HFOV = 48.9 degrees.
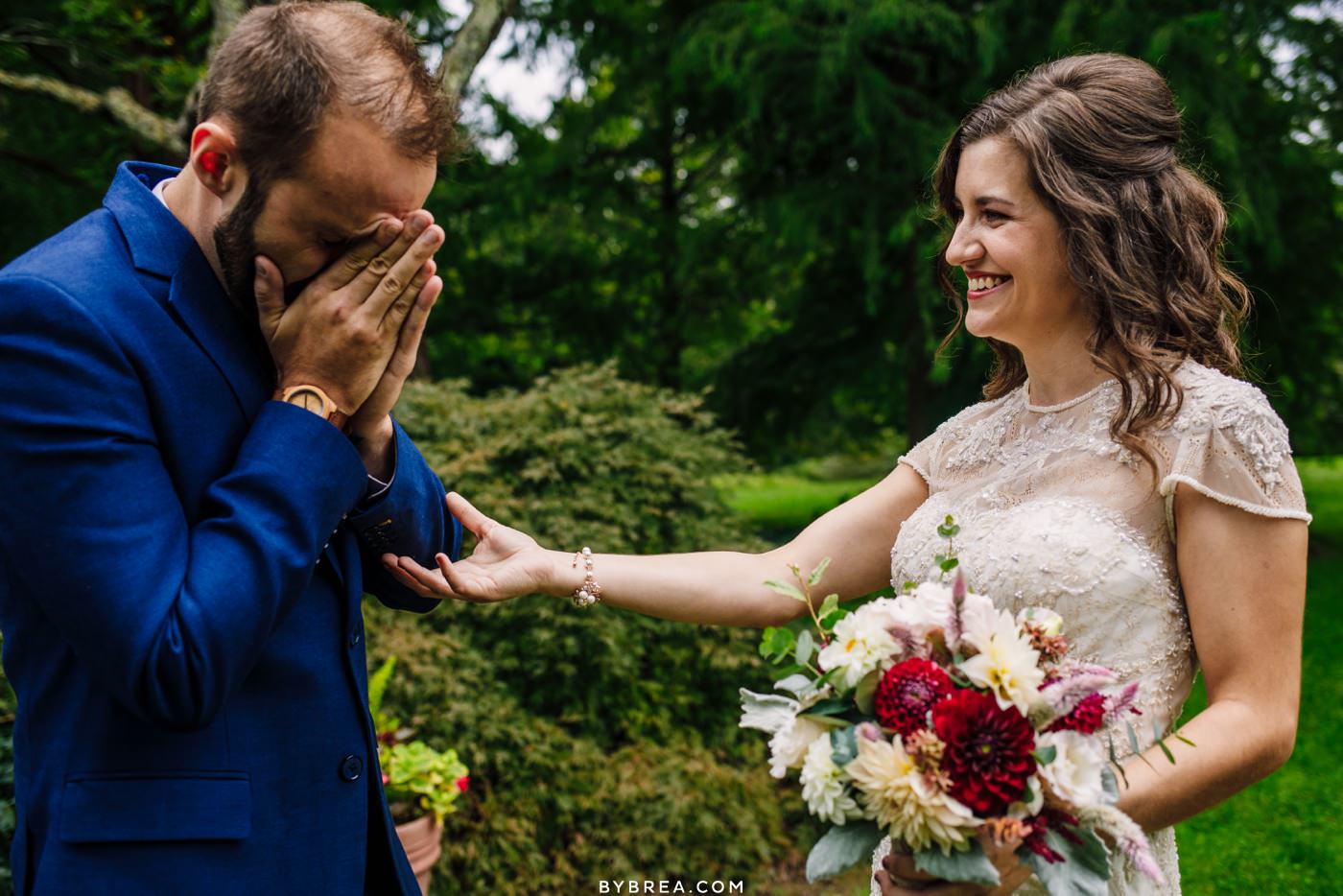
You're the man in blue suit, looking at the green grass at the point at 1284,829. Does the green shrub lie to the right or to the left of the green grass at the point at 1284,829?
left

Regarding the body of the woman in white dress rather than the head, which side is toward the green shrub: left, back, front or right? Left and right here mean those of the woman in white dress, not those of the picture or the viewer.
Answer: right

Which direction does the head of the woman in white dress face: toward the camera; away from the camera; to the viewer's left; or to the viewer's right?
to the viewer's left

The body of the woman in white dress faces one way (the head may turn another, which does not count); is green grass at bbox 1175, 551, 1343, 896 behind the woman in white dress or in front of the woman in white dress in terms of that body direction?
behind

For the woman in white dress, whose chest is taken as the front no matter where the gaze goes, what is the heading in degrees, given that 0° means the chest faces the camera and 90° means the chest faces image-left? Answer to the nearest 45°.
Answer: approximately 45°

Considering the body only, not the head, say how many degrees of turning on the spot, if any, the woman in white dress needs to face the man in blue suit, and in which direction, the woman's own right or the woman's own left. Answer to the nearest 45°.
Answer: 0° — they already face them

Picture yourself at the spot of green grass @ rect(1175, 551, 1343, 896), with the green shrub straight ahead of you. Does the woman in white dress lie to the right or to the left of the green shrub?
left
